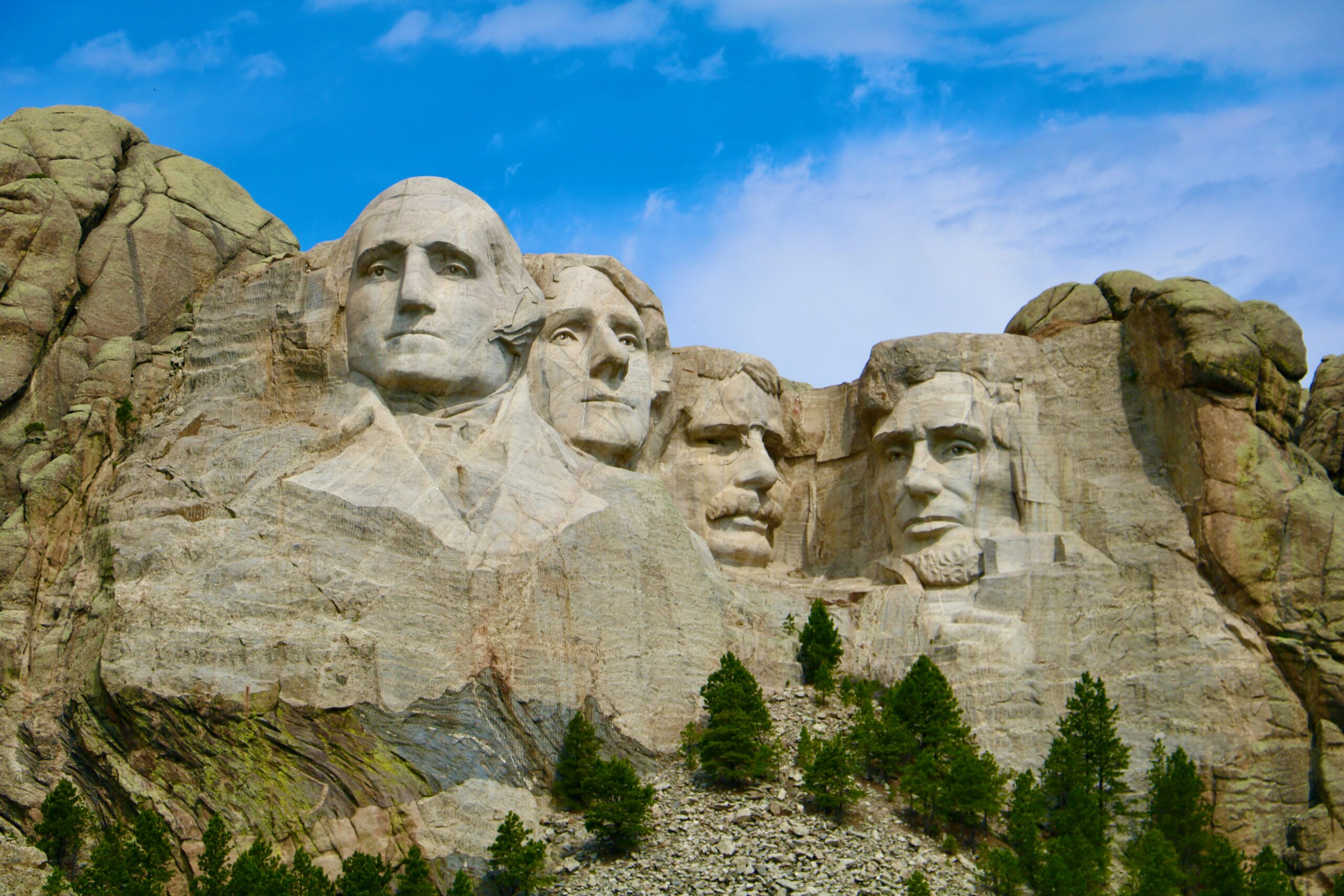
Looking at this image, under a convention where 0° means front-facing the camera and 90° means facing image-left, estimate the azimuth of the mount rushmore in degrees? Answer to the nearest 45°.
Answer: approximately 0°

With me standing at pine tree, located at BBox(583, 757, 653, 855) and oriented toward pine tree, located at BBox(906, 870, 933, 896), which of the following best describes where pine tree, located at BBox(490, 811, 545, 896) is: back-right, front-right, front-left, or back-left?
back-right
